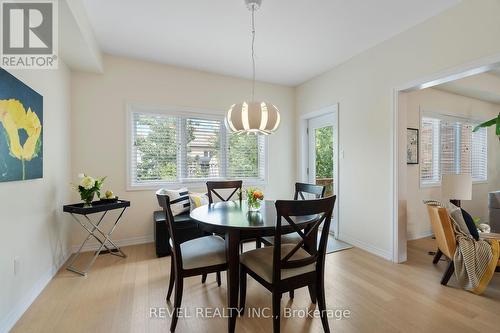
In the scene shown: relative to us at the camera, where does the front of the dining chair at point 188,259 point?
facing away from the viewer and to the right of the viewer

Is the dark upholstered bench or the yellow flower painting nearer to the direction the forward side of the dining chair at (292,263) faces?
the dark upholstered bench

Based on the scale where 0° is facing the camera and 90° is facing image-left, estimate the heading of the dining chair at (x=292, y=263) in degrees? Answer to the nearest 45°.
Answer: approximately 135°

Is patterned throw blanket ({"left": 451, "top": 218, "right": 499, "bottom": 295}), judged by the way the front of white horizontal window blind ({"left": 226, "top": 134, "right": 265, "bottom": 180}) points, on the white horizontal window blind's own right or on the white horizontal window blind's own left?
on the white horizontal window blind's own left

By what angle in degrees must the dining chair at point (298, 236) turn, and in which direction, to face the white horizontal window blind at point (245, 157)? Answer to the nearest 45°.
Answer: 0° — it already faces it

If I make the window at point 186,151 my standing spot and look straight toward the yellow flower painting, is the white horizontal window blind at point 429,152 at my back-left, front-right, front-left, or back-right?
back-left

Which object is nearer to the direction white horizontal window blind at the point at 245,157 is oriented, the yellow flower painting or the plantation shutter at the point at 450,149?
the yellow flower painting

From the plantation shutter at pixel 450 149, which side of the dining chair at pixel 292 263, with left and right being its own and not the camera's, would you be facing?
right

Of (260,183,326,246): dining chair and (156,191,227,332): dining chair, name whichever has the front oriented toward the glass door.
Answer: (156,191,227,332): dining chair

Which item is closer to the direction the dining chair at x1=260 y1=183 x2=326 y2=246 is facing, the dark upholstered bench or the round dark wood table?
the round dark wood table

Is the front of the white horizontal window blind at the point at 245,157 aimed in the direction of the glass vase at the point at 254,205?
yes
